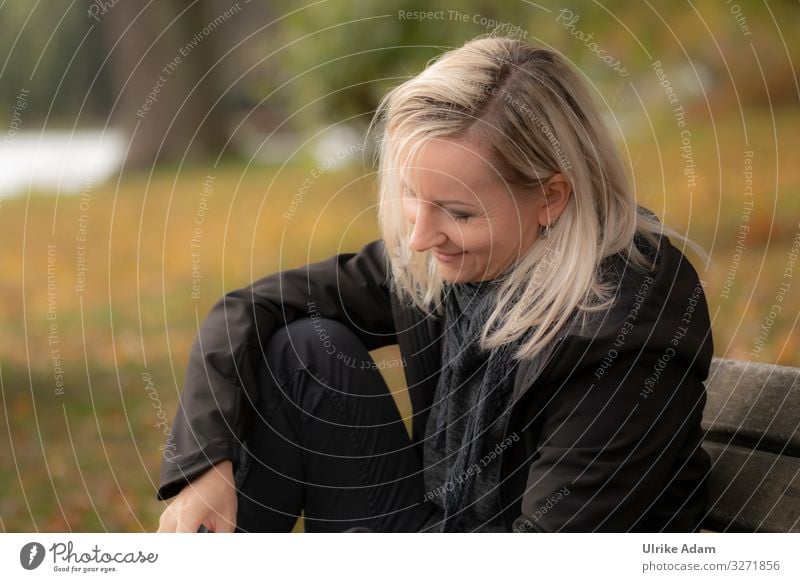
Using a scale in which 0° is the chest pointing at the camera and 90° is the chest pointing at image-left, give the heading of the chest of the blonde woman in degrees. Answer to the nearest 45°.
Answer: approximately 45°

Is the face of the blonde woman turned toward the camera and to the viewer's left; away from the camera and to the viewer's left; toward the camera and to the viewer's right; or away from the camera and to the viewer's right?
toward the camera and to the viewer's left
